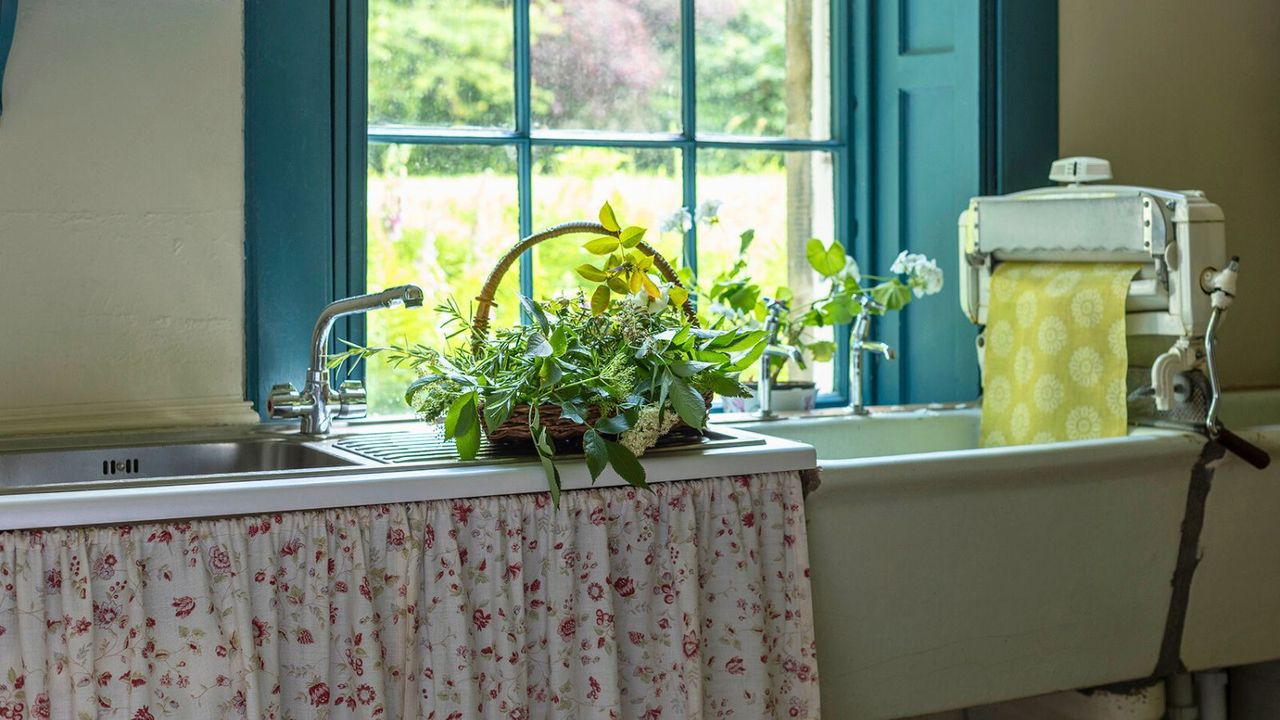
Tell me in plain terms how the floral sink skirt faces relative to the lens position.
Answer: facing the viewer

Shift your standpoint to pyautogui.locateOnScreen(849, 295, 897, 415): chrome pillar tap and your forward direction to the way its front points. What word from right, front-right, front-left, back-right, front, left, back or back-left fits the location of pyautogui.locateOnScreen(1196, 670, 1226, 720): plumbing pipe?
front-left

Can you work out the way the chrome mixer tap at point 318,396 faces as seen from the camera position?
facing the viewer and to the right of the viewer

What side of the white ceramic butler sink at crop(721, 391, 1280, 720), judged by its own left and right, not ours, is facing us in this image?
front

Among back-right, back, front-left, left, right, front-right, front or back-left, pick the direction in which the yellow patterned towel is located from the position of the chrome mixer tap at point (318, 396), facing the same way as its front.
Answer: front-left

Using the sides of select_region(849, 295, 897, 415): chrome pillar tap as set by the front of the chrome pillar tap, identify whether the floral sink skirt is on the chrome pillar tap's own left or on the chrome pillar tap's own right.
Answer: on the chrome pillar tap's own right

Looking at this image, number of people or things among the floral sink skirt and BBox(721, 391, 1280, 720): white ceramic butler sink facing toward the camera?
2

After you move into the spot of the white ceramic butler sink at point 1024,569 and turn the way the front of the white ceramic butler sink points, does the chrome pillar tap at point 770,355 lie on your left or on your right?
on your right

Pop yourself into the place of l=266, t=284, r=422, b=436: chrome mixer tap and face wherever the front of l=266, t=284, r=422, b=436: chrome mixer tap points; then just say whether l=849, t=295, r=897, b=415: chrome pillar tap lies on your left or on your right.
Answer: on your left
